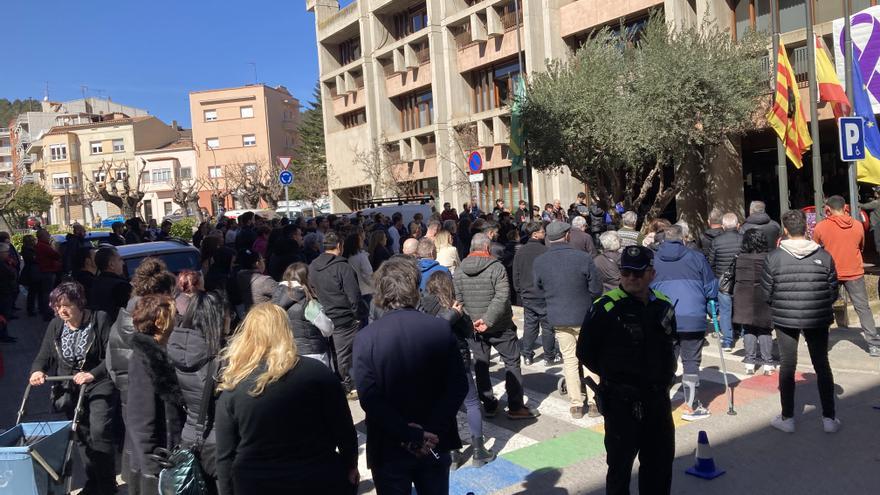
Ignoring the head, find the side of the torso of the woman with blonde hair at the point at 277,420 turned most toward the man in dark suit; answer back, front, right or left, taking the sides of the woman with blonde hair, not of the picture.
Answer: right

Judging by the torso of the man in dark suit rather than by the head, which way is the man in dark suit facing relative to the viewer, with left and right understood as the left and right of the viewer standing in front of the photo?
facing away from the viewer

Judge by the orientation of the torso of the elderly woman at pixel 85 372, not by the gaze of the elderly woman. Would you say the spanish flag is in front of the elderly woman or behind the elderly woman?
behind

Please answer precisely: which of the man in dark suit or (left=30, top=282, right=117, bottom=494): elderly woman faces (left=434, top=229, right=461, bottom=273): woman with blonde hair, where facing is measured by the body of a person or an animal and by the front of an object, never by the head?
the man in dark suit

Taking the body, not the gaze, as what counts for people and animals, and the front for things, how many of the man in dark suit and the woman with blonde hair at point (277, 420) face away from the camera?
2

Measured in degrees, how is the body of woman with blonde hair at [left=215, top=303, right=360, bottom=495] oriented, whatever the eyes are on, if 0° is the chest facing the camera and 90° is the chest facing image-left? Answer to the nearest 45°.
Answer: approximately 180°

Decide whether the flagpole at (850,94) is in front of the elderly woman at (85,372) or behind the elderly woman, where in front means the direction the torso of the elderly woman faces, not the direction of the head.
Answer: behind

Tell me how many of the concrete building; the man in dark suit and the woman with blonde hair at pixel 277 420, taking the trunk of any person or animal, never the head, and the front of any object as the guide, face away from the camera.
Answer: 2

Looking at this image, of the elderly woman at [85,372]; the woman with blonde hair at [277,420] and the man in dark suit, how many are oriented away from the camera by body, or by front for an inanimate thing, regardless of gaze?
2

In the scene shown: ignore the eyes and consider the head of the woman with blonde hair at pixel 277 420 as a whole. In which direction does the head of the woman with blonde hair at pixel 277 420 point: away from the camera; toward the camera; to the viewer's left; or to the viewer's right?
away from the camera

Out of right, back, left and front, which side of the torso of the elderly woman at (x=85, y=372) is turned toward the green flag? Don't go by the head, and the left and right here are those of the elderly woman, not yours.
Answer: back

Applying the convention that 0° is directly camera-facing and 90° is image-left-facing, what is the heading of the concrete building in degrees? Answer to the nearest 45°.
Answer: approximately 45°
